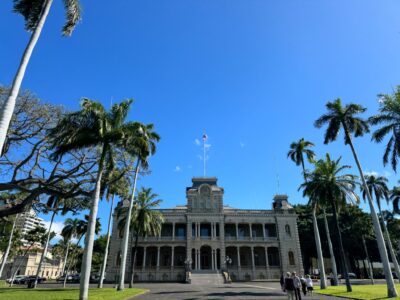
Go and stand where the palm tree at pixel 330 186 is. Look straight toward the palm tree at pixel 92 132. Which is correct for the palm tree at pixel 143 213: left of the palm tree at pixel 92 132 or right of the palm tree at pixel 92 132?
right

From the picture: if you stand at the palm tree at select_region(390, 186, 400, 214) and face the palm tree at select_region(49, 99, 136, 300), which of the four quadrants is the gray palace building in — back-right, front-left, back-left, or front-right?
front-right

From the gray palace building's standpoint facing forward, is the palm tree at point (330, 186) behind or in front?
in front

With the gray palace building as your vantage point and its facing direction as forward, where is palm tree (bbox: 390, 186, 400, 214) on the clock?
The palm tree is roughly at 10 o'clock from the gray palace building.

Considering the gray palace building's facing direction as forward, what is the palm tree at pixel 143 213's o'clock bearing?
The palm tree is roughly at 1 o'clock from the gray palace building.

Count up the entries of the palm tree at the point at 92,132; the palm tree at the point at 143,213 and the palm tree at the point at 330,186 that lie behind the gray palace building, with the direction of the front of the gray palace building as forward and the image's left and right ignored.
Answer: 0

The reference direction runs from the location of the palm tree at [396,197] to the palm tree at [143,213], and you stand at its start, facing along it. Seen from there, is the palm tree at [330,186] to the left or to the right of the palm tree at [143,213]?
left

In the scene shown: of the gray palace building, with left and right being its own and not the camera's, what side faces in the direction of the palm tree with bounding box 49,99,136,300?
front

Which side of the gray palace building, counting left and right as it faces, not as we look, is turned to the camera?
front
